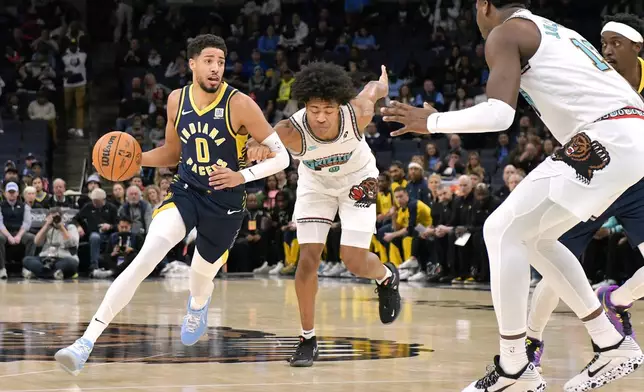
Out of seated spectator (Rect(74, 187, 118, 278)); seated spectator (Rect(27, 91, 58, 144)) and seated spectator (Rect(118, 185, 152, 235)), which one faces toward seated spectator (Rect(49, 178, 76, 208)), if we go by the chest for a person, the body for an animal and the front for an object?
seated spectator (Rect(27, 91, 58, 144))

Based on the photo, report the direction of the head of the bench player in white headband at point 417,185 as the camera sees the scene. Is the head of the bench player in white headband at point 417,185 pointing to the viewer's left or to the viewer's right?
to the viewer's left

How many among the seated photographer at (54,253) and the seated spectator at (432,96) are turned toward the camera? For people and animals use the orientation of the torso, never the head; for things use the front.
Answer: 2

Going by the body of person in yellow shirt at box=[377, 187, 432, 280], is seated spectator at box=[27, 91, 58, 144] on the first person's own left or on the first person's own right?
on the first person's own right

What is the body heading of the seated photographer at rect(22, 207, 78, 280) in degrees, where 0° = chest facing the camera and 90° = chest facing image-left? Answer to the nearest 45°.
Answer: approximately 0°

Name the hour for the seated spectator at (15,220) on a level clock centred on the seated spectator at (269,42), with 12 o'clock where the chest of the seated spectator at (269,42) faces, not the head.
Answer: the seated spectator at (15,220) is roughly at 1 o'clock from the seated spectator at (269,42).

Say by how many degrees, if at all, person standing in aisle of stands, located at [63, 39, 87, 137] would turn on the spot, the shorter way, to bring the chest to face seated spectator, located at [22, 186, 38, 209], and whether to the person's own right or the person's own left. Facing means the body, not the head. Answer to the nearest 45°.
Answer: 0° — they already face them

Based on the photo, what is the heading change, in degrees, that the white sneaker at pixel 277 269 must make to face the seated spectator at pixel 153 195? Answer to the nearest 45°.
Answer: approximately 45° to its right

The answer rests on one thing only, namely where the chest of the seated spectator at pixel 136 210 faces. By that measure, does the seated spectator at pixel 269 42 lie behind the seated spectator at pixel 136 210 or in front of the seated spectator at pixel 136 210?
behind

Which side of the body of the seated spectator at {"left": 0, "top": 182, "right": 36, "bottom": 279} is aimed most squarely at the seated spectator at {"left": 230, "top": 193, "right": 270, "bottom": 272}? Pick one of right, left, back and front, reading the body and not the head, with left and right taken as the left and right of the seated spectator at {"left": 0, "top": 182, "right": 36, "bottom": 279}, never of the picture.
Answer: left
